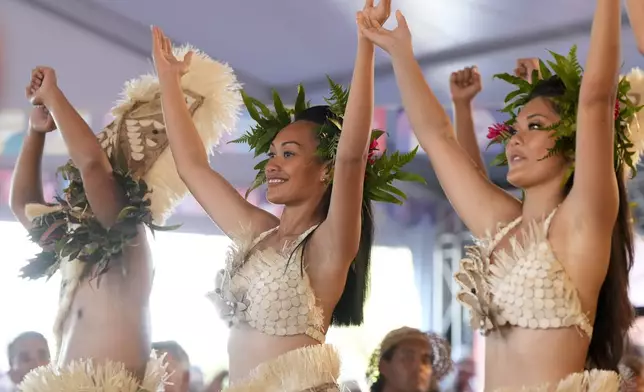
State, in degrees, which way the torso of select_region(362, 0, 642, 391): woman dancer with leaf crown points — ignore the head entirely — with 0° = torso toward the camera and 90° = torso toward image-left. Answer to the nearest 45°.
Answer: approximately 45°

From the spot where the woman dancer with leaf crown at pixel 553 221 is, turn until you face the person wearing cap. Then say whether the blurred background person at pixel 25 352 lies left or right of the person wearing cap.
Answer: left

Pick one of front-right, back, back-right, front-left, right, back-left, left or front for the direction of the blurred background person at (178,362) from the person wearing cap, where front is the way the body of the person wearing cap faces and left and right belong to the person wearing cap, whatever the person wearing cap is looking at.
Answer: back-right

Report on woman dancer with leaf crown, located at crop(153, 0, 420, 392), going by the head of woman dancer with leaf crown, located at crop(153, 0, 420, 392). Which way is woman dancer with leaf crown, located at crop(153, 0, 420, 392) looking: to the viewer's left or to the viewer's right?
to the viewer's left
